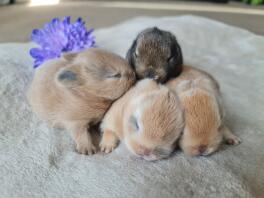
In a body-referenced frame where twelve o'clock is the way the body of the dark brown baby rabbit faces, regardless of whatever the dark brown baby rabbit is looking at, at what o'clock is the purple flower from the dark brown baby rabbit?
The purple flower is roughly at 4 o'clock from the dark brown baby rabbit.

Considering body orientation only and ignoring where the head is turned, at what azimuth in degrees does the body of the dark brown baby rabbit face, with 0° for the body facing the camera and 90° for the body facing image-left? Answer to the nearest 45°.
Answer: approximately 0°

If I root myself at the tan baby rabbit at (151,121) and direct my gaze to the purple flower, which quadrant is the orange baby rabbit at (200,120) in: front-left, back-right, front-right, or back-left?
back-right
